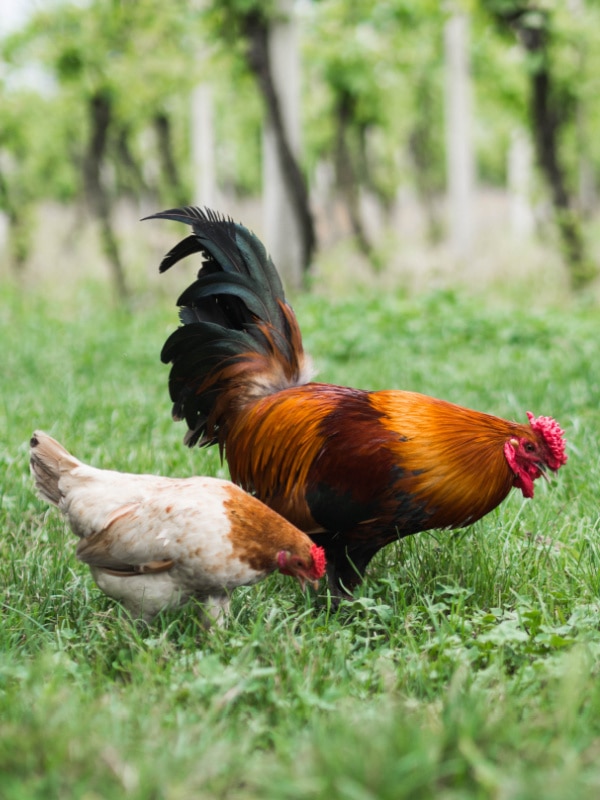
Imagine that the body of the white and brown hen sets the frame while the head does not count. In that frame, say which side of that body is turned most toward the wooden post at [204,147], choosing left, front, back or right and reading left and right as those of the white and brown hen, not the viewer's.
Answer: left

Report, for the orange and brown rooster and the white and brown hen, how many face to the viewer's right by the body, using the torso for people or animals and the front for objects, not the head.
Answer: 2

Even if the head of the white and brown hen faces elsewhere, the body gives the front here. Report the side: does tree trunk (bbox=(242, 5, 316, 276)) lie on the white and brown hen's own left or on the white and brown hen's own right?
on the white and brown hen's own left

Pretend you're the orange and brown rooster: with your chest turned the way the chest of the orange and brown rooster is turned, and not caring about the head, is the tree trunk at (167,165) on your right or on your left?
on your left

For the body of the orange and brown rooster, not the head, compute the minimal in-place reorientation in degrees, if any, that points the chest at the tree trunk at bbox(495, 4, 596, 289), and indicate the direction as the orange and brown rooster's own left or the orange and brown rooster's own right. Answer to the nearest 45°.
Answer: approximately 90° to the orange and brown rooster's own left

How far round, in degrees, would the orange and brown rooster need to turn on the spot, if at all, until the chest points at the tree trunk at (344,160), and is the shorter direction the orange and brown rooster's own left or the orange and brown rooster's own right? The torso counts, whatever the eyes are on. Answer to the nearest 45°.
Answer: approximately 90° to the orange and brown rooster's own left

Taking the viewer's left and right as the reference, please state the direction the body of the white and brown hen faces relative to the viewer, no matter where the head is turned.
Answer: facing to the right of the viewer

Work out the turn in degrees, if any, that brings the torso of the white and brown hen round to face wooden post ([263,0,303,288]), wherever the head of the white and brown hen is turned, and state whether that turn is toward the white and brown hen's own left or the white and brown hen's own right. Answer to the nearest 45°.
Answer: approximately 90° to the white and brown hen's own left

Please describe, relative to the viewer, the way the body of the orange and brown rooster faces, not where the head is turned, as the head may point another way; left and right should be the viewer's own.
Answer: facing to the right of the viewer
